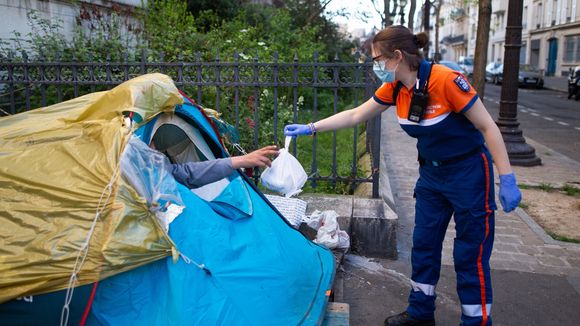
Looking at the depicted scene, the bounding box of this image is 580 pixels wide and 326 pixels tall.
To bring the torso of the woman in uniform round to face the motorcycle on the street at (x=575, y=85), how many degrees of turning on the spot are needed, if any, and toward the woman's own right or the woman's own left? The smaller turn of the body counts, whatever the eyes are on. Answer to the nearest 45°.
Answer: approximately 135° to the woman's own right

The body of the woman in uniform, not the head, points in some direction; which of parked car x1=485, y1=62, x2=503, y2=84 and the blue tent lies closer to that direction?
the blue tent

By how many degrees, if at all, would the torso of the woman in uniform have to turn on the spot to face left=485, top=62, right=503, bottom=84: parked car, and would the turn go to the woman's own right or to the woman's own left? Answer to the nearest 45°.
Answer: approximately 135° to the woman's own right

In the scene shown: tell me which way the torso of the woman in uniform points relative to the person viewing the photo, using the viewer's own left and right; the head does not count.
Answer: facing the viewer and to the left of the viewer

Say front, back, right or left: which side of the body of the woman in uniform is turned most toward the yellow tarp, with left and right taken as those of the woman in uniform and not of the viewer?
front

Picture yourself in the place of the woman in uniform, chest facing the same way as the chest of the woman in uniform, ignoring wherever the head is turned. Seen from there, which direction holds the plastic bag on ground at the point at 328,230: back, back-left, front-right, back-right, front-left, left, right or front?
right

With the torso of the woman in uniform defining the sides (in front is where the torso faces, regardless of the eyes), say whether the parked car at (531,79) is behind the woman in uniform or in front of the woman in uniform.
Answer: behind

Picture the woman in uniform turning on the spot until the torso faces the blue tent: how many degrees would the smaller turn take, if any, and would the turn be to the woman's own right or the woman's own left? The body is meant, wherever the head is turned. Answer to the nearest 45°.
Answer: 0° — they already face it

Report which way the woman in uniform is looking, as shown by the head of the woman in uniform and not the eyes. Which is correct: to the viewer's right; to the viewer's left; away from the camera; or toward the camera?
to the viewer's left
